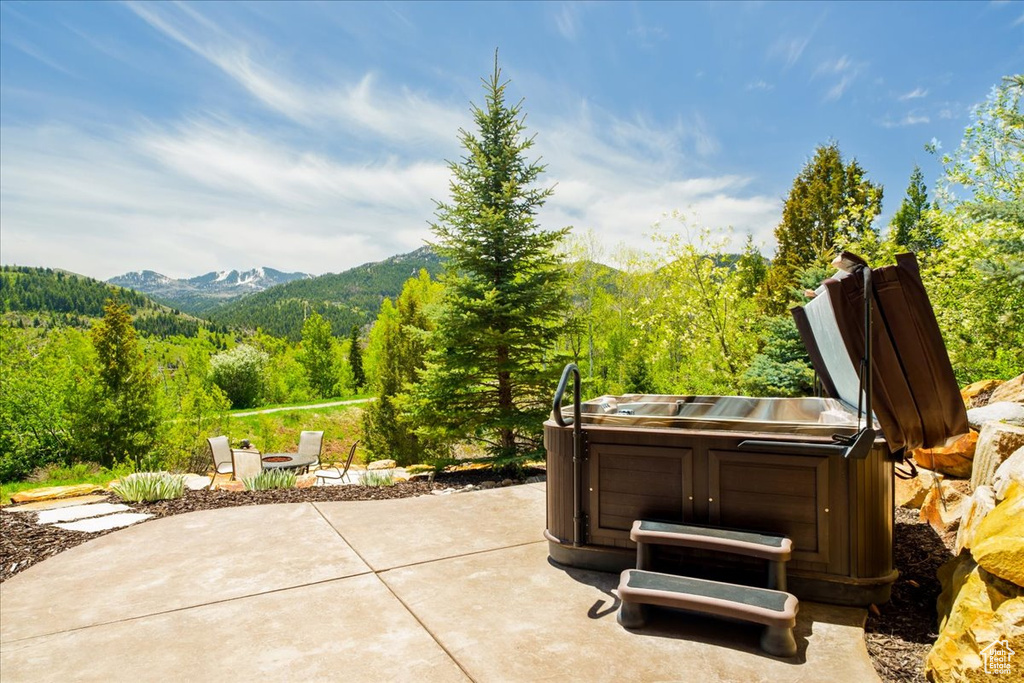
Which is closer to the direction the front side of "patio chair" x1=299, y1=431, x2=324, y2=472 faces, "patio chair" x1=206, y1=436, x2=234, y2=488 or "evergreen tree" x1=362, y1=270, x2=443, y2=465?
the patio chair

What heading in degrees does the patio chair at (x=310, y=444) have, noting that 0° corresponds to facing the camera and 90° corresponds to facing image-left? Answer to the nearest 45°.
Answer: approximately 45°

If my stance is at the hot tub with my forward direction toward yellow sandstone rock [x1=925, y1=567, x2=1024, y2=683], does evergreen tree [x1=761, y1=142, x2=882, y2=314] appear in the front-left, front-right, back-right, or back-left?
back-left

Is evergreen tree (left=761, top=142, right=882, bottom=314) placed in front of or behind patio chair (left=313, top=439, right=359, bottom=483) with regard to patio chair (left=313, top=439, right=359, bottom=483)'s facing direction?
behind

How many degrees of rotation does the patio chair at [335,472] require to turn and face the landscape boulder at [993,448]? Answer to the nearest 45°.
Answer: approximately 135° to its left

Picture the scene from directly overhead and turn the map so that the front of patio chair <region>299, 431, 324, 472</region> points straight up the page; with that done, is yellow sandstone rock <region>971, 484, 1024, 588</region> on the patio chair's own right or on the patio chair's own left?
on the patio chair's own left

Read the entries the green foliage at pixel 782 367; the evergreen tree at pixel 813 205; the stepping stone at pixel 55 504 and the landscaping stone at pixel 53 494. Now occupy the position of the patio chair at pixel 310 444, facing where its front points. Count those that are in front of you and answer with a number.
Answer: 2

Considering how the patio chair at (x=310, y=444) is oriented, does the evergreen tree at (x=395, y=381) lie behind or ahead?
behind

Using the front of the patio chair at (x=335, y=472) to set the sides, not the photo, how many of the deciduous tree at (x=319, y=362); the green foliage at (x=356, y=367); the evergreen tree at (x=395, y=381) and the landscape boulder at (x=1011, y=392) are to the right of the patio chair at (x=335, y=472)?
3

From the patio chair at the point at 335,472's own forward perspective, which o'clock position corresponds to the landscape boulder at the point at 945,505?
The landscape boulder is roughly at 8 o'clock from the patio chair.

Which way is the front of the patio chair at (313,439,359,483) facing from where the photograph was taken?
facing to the left of the viewer
